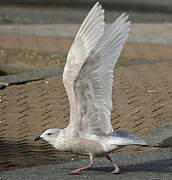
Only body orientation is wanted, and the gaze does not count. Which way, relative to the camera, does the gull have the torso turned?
to the viewer's left
